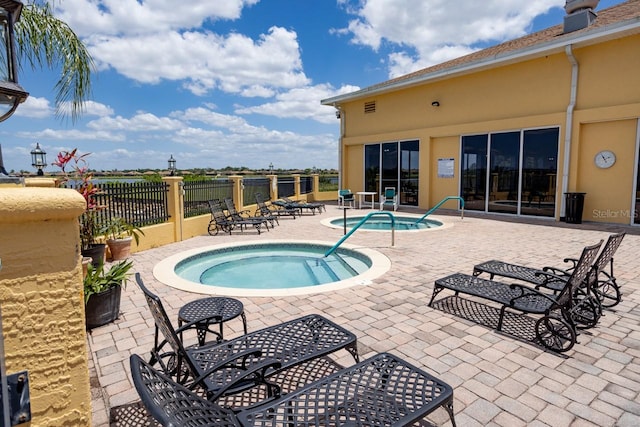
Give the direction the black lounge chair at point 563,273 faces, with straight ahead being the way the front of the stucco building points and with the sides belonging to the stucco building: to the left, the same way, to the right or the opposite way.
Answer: to the right

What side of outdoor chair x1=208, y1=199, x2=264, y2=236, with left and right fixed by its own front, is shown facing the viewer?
right

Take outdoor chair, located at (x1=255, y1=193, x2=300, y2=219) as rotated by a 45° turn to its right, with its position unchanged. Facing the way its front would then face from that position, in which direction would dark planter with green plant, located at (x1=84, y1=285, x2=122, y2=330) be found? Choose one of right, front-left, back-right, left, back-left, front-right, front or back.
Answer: front-right

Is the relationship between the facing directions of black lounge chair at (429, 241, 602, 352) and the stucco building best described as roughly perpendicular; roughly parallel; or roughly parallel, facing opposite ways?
roughly perpendicular

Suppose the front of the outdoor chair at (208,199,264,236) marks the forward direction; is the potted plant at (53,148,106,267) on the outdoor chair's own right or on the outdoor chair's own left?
on the outdoor chair's own right

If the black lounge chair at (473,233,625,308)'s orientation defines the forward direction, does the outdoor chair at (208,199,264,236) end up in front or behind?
in front

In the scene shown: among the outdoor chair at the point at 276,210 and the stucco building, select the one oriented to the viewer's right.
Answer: the outdoor chair

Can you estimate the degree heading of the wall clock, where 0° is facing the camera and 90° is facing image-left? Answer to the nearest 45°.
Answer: approximately 0°

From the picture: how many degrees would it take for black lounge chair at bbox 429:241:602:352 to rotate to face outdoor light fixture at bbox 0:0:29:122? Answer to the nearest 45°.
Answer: approximately 90° to its left

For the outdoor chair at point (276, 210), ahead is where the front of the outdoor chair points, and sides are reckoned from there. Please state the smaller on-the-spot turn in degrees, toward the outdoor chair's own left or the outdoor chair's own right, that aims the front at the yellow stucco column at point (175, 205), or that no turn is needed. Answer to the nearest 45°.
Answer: approximately 135° to the outdoor chair's own right

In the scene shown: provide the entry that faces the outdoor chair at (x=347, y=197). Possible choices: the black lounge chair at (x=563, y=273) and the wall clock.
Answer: the black lounge chair

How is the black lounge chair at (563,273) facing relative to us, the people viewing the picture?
facing away from the viewer and to the left of the viewer

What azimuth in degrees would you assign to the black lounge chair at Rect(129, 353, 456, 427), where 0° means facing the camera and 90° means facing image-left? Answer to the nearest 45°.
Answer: approximately 225°

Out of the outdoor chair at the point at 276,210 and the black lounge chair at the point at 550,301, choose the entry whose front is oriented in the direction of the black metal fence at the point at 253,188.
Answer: the black lounge chair

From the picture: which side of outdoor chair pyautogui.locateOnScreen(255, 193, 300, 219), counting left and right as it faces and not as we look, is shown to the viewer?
right

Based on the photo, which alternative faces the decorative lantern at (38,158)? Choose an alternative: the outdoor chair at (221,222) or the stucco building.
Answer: the stucco building

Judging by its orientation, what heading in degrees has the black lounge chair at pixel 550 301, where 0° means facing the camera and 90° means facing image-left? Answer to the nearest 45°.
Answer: approximately 135°
